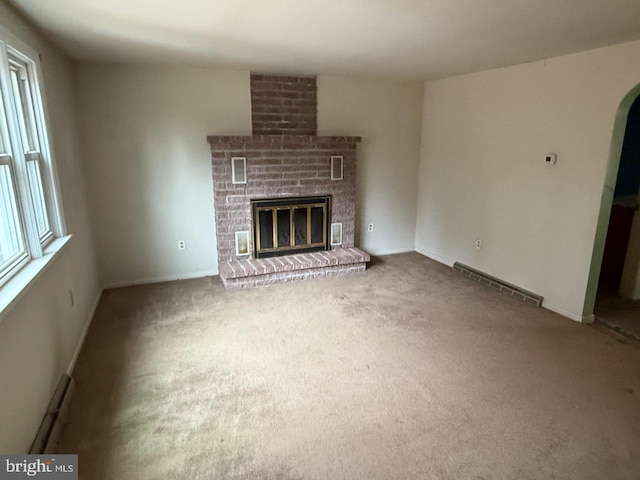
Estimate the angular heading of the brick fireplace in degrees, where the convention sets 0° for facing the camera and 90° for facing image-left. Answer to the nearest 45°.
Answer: approximately 0°

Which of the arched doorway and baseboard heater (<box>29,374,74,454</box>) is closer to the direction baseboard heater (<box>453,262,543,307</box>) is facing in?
the baseboard heater

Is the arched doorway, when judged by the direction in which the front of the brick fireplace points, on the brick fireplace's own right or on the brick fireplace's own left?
on the brick fireplace's own left

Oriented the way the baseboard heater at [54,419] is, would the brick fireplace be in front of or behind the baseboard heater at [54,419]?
in front

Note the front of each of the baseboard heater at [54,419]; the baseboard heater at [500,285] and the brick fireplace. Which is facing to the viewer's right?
the baseboard heater at [54,419]

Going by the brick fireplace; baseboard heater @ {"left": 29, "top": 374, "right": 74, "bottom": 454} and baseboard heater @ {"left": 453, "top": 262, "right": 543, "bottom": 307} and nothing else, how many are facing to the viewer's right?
1

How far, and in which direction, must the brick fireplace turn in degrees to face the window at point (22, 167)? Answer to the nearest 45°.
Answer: approximately 45° to its right

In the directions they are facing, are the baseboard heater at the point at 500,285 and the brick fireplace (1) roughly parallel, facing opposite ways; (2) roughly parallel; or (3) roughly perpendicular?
roughly perpendicular

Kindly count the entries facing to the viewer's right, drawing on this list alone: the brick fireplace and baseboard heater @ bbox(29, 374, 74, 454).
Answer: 1

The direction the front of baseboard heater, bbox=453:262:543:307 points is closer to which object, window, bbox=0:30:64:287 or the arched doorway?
the window

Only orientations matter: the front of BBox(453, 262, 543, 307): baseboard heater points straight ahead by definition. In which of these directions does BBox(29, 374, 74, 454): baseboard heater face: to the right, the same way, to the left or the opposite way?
the opposite way

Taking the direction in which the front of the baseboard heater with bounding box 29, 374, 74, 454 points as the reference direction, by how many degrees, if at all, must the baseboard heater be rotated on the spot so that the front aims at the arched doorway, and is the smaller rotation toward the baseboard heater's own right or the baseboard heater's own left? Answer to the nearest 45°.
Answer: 0° — it already faces it

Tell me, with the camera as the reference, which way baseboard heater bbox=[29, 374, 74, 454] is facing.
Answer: facing to the right of the viewer
